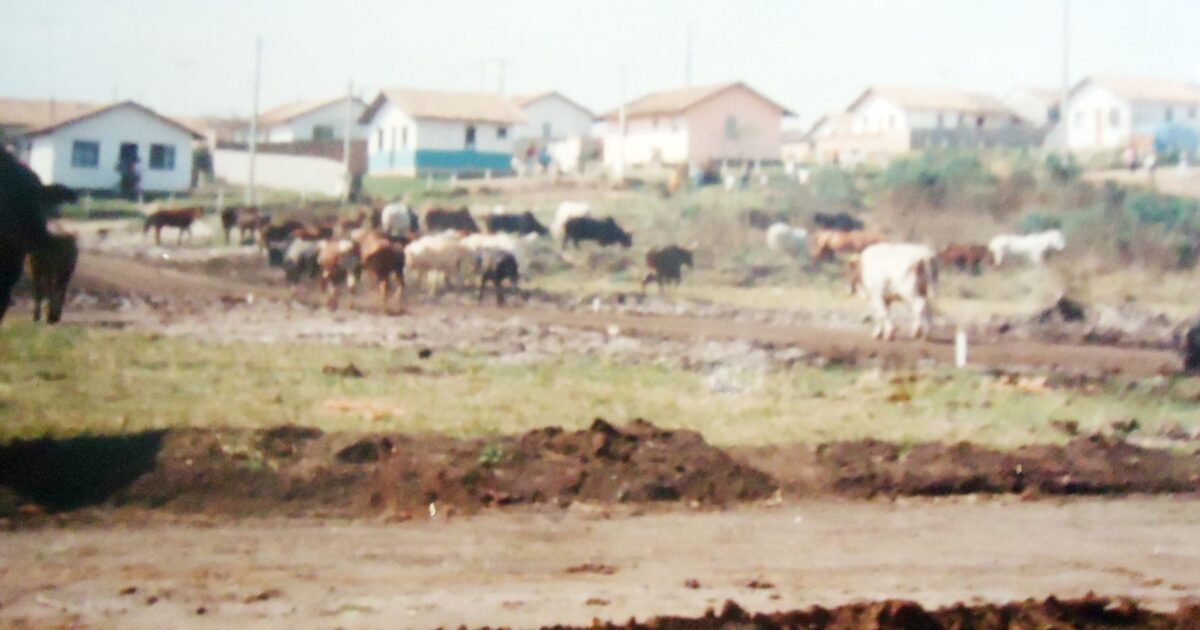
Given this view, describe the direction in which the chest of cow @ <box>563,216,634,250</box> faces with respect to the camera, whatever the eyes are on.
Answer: to the viewer's right

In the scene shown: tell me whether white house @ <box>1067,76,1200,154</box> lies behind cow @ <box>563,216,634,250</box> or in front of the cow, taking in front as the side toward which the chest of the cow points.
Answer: in front

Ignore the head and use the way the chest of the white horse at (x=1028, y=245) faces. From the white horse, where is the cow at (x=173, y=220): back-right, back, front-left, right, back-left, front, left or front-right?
back-right
